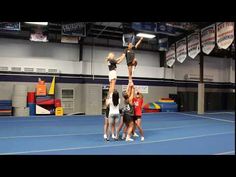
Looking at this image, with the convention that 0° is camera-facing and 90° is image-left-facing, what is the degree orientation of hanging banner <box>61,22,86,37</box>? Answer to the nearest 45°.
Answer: approximately 0°

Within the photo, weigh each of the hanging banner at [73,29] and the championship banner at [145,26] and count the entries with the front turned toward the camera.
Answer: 2

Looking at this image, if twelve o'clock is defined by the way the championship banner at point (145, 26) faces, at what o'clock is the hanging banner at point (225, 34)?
The hanging banner is roughly at 9 o'clock from the championship banner.

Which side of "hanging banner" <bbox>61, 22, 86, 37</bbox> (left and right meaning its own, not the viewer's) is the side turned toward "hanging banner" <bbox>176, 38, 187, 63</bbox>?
left

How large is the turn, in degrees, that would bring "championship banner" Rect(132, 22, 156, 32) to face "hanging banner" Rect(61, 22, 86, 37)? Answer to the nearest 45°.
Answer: approximately 90° to its right

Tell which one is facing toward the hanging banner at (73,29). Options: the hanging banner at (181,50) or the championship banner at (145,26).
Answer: the hanging banner at (181,50)
